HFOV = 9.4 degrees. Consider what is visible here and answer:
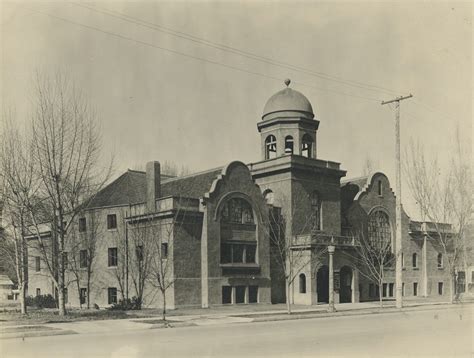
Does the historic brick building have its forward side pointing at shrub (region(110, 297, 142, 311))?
no

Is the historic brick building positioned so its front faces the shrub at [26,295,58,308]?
no

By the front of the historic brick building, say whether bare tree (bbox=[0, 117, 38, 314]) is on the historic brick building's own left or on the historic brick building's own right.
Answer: on the historic brick building's own right

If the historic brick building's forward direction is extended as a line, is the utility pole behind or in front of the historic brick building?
in front

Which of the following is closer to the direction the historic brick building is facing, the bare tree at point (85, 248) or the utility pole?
the utility pole

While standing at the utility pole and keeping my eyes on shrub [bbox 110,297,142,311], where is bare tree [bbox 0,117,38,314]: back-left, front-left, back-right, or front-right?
front-left

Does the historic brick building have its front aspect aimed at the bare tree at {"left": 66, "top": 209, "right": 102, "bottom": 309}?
no

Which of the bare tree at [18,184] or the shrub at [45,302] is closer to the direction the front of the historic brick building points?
the bare tree
